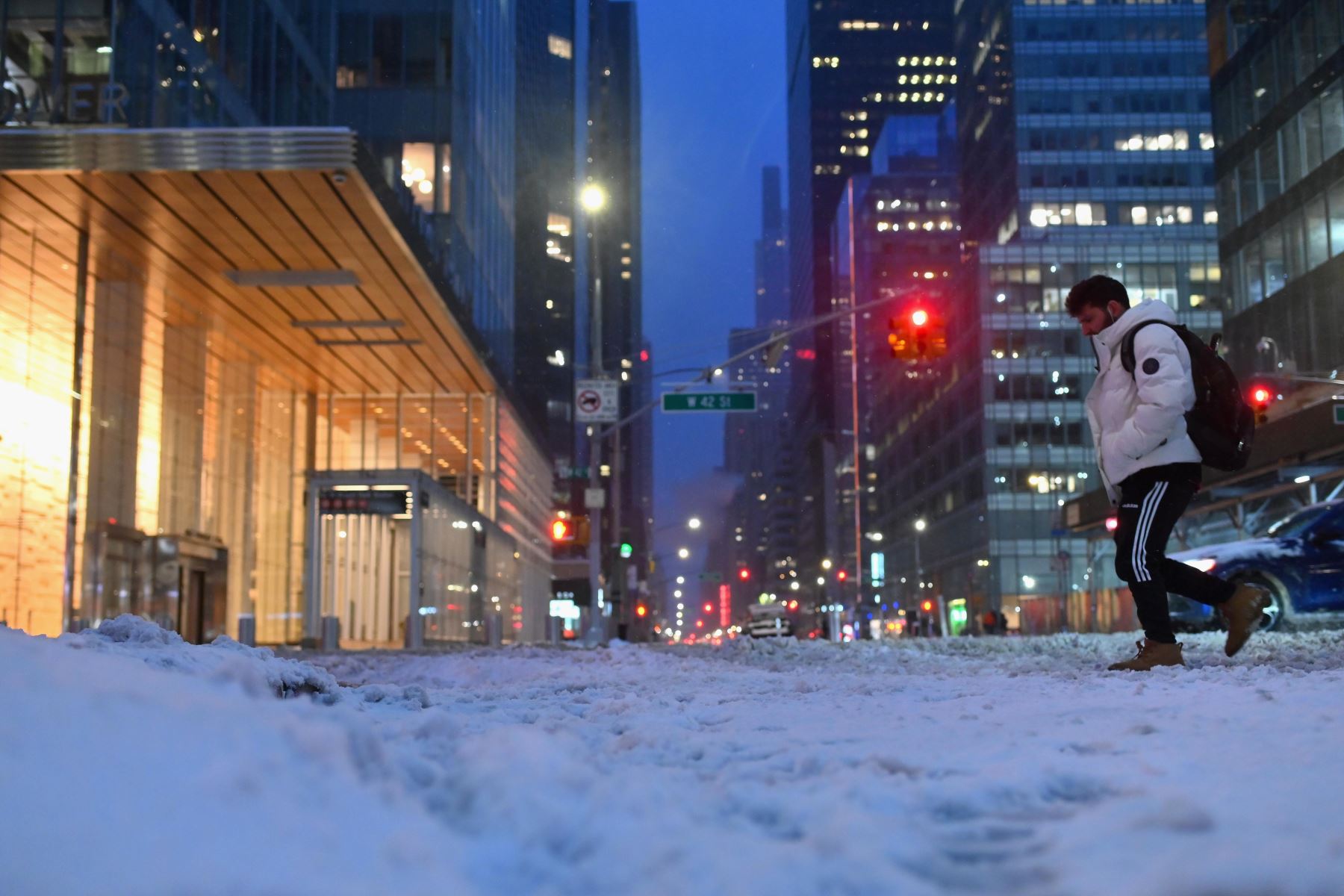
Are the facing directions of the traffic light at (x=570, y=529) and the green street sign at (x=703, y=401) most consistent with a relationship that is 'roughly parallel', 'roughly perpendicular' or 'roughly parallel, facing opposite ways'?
roughly parallel

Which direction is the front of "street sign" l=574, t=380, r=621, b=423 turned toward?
toward the camera

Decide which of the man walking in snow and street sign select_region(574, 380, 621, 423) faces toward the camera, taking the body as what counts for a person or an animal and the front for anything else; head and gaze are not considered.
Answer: the street sign

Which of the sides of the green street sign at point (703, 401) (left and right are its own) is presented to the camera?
front

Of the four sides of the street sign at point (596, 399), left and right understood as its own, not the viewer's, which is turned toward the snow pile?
front

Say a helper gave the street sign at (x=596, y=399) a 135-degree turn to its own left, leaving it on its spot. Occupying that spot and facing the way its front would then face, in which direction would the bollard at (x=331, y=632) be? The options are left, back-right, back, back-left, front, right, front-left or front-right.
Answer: back

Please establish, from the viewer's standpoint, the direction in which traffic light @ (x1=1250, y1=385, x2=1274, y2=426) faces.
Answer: facing the viewer

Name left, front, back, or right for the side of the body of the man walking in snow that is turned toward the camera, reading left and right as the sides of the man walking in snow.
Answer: left

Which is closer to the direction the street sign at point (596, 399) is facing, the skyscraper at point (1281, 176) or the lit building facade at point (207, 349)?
the lit building facade

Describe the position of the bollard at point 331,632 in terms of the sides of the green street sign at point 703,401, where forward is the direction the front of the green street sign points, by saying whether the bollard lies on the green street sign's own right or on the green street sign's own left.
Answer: on the green street sign's own right

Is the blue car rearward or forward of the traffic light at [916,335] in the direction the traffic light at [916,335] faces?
forward

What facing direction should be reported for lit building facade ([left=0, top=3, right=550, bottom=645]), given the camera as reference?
facing the viewer and to the right of the viewer
